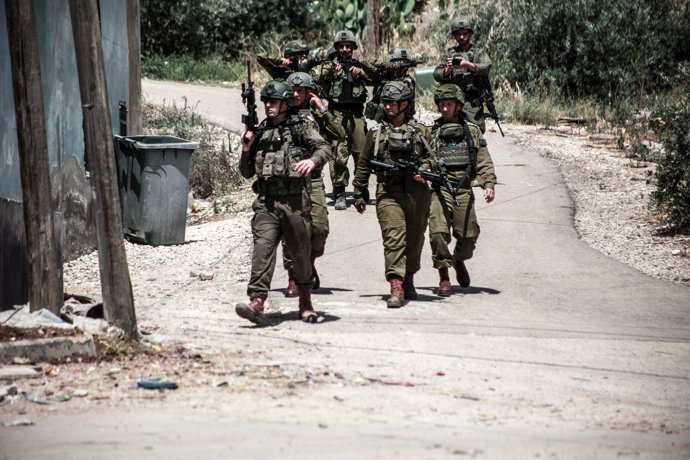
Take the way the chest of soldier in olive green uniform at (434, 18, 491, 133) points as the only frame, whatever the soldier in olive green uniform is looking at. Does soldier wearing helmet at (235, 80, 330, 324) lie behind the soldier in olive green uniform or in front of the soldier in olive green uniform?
in front

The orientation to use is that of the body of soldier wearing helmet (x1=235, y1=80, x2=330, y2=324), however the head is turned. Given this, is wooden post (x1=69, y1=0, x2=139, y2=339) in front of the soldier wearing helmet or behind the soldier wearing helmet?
in front

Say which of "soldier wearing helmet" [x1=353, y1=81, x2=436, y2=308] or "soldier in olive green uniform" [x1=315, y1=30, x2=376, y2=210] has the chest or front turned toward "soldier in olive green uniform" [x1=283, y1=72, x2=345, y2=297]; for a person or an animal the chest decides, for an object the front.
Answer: "soldier in olive green uniform" [x1=315, y1=30, x2=376, y2=210]

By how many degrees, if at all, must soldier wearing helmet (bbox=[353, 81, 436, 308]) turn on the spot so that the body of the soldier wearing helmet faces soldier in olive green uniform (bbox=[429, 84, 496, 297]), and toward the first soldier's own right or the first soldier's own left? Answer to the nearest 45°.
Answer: approximately 135° to the first soldier's own left

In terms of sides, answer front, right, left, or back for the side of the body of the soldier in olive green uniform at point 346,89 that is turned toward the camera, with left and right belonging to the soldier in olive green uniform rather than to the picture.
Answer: front

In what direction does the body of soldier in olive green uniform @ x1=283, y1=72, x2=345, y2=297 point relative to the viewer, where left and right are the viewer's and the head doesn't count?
facing the viewer and to the left of the viewer

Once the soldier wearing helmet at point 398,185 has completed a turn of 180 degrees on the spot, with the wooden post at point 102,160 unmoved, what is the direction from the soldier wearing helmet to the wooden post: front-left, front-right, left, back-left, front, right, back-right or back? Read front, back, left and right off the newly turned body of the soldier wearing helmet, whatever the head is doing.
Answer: back-left

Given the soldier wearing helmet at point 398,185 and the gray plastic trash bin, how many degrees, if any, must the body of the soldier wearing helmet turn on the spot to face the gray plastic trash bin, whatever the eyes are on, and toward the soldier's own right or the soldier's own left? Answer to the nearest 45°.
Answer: approximately 135° to the soldier's own right

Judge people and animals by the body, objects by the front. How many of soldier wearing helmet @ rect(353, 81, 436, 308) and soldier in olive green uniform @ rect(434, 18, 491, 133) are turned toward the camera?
2
